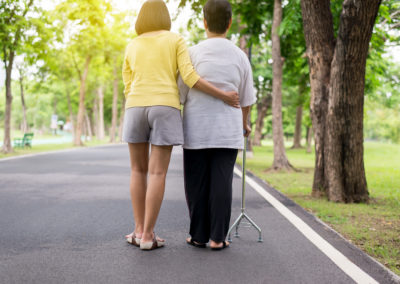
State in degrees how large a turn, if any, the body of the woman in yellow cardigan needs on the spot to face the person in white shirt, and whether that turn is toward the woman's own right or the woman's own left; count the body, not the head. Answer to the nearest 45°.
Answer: approximately 90° to the woman's own right

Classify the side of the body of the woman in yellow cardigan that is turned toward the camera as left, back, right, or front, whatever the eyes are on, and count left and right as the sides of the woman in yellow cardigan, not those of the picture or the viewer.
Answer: back

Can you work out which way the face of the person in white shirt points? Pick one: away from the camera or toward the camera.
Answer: away from the camera

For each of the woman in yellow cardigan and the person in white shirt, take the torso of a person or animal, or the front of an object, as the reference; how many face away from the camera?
2

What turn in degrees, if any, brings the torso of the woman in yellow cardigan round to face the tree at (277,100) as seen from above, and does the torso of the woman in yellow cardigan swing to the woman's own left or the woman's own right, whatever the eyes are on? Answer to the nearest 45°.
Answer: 0° — they already face it

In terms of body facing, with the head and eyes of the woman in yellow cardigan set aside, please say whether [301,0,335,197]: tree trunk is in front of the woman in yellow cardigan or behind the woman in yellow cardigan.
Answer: in front

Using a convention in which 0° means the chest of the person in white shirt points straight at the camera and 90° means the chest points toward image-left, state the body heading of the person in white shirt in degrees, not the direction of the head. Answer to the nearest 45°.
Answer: approximately 180°

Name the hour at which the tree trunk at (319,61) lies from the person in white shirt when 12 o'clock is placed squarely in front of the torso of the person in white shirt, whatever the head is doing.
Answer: The tree trunk is roughly at 1 o'clock from the person in white shirt.

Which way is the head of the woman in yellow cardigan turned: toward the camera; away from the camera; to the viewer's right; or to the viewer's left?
away from the camera

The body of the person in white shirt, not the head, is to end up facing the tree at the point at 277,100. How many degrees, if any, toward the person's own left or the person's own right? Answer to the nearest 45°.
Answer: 0° — they already face it

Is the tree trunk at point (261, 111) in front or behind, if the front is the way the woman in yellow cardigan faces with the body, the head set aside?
in front
